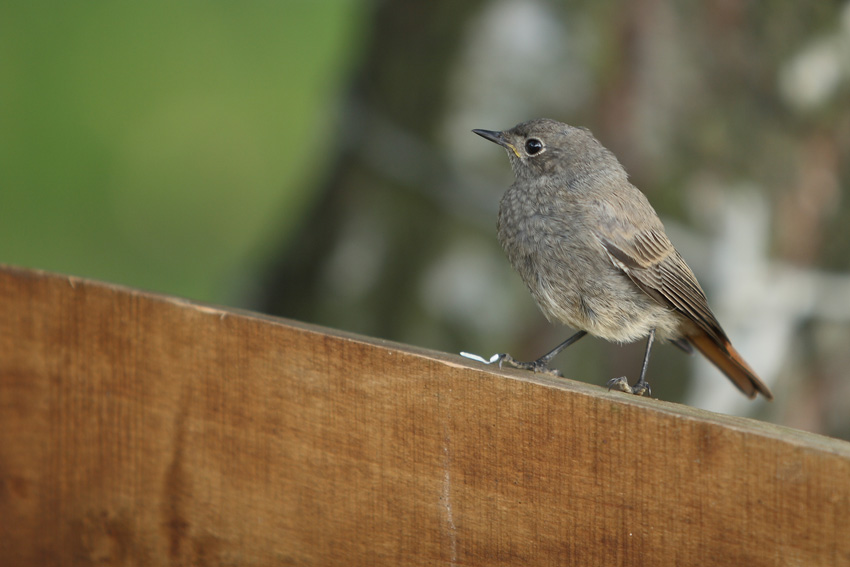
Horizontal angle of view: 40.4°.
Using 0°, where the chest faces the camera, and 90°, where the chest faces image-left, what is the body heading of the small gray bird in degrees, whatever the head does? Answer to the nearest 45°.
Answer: approximately 90°
